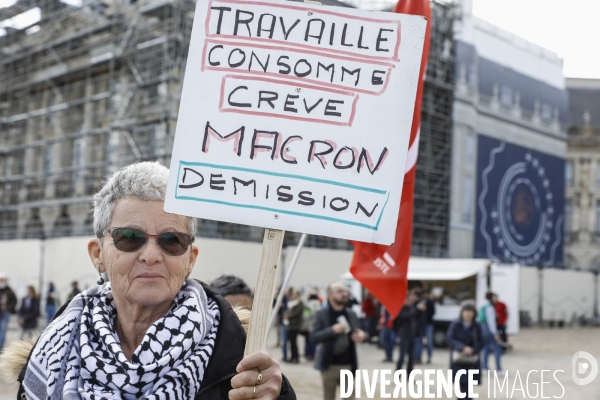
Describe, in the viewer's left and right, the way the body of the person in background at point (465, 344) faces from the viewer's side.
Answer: facing the viewer

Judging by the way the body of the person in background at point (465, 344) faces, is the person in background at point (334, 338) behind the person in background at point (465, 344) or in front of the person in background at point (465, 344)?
in front

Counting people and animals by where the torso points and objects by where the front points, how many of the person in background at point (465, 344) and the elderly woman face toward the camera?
2

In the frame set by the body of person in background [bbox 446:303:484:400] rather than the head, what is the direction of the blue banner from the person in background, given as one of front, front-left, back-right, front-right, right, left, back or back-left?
back

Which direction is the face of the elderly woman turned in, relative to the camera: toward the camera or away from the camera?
toward the camera

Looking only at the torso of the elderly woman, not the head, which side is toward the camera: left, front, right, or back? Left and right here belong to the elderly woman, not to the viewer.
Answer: front

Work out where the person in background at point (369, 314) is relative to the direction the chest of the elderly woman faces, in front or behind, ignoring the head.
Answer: behind

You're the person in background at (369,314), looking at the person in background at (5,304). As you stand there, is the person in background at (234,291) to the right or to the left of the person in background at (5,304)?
left

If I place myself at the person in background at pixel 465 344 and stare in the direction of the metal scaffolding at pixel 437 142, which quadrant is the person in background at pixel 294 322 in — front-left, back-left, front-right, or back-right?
front-left

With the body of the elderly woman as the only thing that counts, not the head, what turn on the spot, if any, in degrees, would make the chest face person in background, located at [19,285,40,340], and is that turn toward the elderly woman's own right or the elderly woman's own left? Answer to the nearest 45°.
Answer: approximately 180°
